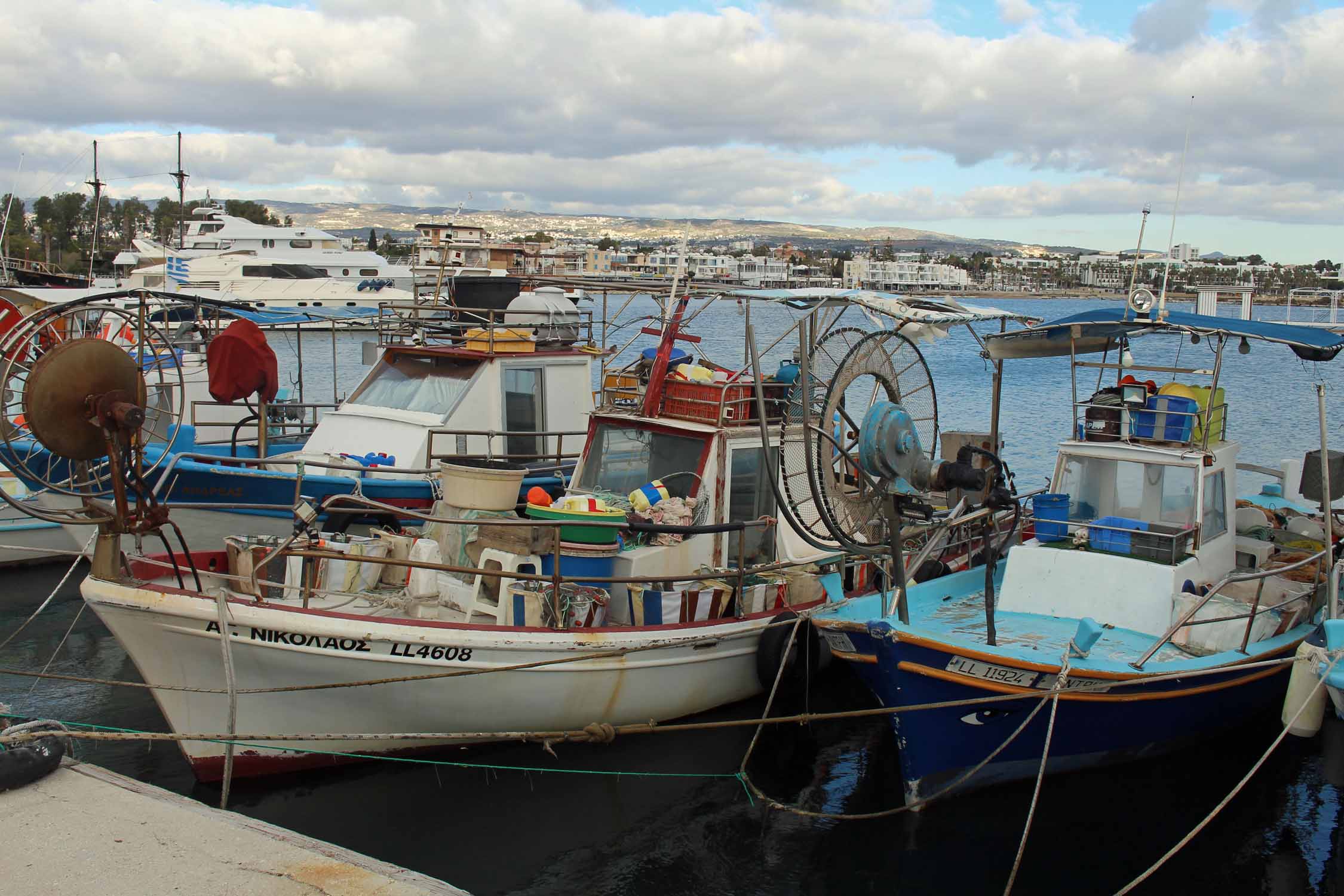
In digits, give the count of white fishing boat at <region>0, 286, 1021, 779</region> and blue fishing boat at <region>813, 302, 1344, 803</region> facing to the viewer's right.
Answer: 0

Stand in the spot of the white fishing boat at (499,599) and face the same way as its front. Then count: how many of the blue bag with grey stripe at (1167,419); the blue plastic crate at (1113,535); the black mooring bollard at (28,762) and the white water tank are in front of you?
1

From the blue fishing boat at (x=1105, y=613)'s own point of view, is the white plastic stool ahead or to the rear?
ahead

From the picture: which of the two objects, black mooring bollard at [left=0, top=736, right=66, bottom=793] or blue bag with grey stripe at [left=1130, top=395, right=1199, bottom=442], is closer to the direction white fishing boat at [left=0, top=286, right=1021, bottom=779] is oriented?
the black mooring bollard

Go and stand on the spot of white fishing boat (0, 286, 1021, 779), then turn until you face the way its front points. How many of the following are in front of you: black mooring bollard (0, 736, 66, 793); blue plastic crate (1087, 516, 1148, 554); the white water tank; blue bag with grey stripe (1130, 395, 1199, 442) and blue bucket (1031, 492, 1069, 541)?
1

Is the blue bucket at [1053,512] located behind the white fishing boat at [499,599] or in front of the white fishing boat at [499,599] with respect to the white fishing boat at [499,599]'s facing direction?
behind

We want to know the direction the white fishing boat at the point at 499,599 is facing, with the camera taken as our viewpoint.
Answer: facing the viewer and to the left of the viewer

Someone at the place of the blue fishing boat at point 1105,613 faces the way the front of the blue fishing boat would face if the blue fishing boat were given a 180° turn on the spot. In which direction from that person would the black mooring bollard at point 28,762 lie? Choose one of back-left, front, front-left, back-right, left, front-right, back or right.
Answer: back

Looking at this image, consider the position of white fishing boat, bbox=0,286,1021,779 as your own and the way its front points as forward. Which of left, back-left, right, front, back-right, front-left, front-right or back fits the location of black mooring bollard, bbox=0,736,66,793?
front

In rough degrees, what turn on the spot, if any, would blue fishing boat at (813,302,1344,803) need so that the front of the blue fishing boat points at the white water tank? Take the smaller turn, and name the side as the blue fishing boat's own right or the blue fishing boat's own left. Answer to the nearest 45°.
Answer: approximately 90° to the blue fishing boat's own right

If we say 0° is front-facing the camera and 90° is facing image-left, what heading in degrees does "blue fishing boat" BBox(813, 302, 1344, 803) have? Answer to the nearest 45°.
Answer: approximately 45°

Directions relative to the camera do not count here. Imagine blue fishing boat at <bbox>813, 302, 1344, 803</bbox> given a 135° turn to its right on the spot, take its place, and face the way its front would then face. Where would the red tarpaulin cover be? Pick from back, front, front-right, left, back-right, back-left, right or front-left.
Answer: left
